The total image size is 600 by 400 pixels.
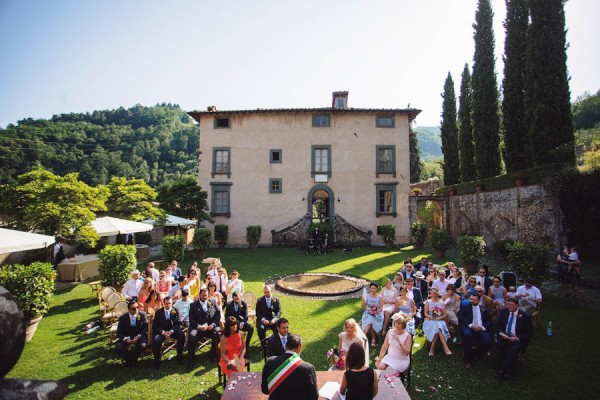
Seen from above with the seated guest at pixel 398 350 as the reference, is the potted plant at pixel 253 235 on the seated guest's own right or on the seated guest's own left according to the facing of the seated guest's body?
on the seated guest's own right

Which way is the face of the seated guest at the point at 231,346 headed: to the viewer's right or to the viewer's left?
to the viewer's right

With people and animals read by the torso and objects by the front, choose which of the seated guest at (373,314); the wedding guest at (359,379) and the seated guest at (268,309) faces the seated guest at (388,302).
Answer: the wedding guest

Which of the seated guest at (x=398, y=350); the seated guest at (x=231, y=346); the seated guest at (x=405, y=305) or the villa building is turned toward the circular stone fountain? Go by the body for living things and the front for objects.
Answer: the villa building

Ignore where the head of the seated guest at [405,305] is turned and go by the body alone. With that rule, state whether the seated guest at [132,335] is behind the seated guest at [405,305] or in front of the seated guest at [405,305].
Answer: in front

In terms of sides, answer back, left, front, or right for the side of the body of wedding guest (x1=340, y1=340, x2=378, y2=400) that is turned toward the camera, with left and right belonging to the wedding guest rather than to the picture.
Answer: back

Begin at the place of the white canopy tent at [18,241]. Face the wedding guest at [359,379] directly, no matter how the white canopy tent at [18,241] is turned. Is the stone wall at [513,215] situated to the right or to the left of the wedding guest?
left

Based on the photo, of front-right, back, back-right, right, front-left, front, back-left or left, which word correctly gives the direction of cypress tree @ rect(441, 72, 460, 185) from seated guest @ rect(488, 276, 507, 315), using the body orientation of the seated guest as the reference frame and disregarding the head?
back-right

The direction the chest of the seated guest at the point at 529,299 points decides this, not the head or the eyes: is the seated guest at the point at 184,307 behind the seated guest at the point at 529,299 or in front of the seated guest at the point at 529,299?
in front

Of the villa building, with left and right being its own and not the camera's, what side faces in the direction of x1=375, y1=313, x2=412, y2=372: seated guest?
front

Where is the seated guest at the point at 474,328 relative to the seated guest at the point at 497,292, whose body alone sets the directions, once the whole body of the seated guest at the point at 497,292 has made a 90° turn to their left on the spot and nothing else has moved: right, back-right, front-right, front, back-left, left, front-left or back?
front-right

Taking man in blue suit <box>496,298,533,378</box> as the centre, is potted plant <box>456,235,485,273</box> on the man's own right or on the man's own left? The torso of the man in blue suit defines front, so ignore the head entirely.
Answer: on the man's own right

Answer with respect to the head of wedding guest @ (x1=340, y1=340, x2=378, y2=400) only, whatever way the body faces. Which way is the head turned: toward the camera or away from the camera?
away from the camera

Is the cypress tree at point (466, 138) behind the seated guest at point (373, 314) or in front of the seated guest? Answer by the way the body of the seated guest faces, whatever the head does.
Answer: behind

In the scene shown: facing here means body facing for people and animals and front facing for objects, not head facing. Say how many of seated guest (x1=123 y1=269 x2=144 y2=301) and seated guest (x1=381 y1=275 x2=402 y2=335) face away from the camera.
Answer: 0
